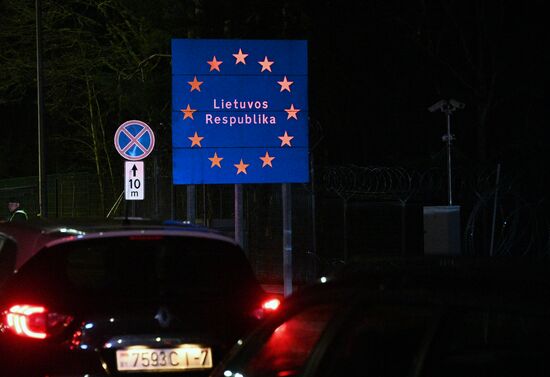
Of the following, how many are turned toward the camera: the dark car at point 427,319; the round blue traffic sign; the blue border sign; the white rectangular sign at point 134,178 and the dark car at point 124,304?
3

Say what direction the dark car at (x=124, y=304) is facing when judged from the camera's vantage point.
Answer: facing away from the viewer and to the left of the viewer

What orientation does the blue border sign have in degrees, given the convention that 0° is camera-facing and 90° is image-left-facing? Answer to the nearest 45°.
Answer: approximately 0°

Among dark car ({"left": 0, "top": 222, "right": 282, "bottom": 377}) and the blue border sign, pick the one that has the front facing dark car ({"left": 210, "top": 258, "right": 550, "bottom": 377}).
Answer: the blue border sign

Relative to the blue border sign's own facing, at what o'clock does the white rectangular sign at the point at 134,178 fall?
The white rectangular sign is roughly at 4 o'clock from the blue border sign.

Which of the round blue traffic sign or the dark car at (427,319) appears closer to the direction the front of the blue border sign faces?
the dark car
